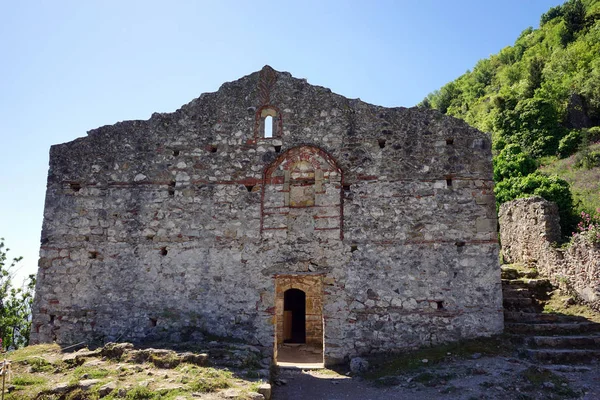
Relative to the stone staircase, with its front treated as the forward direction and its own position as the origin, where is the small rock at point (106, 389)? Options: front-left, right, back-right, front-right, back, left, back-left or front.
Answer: front-right

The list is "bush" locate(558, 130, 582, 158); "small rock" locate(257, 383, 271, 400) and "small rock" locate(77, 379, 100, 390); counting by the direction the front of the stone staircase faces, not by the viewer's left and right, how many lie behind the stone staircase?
1

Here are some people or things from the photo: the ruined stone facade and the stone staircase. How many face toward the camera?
2

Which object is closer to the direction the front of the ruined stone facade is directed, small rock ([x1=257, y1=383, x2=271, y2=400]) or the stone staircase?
the small rock

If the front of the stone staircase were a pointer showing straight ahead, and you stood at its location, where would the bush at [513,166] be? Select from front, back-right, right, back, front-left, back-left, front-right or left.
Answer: back

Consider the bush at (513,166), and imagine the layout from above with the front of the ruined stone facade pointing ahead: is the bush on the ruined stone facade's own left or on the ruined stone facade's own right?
on the ruined stone facade's own left

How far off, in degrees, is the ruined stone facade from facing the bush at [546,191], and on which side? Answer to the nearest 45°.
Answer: approximately 135° to its left

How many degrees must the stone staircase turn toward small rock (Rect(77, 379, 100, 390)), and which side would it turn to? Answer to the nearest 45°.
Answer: approximately 45° to its right

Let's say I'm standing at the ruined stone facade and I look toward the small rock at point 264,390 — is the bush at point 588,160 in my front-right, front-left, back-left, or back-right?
back-left

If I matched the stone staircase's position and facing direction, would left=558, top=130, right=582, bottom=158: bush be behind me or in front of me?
behind

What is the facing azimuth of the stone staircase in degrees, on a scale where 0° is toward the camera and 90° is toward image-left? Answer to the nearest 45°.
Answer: approximately 0°

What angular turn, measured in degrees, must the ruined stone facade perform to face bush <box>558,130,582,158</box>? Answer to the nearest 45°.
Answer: approximately 135° to its left

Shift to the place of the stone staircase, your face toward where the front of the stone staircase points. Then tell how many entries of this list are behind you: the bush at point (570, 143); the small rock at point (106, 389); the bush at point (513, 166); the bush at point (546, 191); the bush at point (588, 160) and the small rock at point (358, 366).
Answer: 4

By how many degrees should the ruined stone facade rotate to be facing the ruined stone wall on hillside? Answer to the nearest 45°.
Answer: approximately 90° to its left

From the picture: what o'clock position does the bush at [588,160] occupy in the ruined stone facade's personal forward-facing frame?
The bush is roughly at 8 o'clock from the ruined stone facade.
